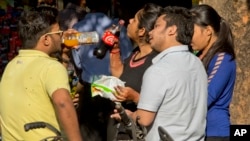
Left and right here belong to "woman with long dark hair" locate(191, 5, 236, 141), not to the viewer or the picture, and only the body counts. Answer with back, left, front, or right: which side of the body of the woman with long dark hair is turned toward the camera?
left

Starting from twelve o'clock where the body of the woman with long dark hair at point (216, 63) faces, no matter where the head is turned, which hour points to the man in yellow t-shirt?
The man in yellow t-shirt is roughly at 11 o'clock from the woman with long dark hair.

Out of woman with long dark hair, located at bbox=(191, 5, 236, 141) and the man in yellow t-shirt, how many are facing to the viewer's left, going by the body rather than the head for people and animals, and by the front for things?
1

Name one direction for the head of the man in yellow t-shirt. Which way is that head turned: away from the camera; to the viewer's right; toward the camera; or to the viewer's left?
to the viewer's right

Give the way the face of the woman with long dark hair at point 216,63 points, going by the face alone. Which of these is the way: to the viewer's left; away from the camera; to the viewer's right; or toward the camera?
to the viewer's left

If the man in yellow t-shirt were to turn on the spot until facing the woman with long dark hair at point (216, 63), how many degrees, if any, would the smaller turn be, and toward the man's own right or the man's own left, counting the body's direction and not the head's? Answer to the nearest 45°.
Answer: approximately 45° to the man's own right

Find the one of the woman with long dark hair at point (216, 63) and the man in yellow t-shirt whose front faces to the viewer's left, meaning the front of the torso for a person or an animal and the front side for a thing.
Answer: the woman with long dark hair

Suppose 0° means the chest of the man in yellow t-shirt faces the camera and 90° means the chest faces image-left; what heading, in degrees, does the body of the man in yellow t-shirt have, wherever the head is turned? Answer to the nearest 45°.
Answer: approximately 225°
